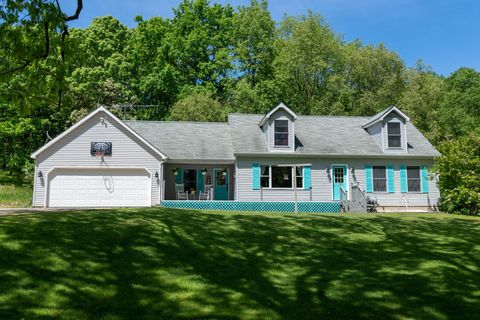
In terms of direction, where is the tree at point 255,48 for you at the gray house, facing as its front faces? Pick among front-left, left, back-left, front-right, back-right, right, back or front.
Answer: back

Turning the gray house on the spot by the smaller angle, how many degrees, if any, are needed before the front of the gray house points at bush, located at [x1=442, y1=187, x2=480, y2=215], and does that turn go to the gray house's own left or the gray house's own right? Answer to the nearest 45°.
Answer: approximately 90° to the gray house's own left

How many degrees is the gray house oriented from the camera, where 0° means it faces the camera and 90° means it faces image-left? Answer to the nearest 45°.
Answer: approximately 0°

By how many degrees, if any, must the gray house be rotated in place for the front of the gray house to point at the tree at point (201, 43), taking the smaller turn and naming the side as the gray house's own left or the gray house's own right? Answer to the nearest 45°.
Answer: approximately 180°

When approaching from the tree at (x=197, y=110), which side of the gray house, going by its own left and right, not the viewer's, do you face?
back

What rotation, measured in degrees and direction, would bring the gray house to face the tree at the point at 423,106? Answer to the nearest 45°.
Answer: approximately 135° to its left

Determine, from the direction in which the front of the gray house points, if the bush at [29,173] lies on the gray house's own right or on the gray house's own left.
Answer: on the gray house's own right
